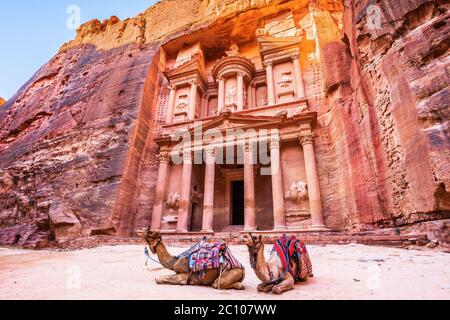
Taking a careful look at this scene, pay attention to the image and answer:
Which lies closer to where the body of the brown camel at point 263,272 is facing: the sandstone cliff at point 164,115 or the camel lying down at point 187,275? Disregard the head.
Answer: the camel lying down

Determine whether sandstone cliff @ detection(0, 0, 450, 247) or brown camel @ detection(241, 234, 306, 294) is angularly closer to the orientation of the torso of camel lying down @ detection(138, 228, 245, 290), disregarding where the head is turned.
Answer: the sandstone cliff

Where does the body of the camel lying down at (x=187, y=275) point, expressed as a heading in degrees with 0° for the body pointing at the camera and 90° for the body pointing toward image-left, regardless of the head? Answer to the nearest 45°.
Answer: approximately 90°

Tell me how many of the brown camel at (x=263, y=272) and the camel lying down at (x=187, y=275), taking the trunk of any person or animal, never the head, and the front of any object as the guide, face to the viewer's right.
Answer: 0
